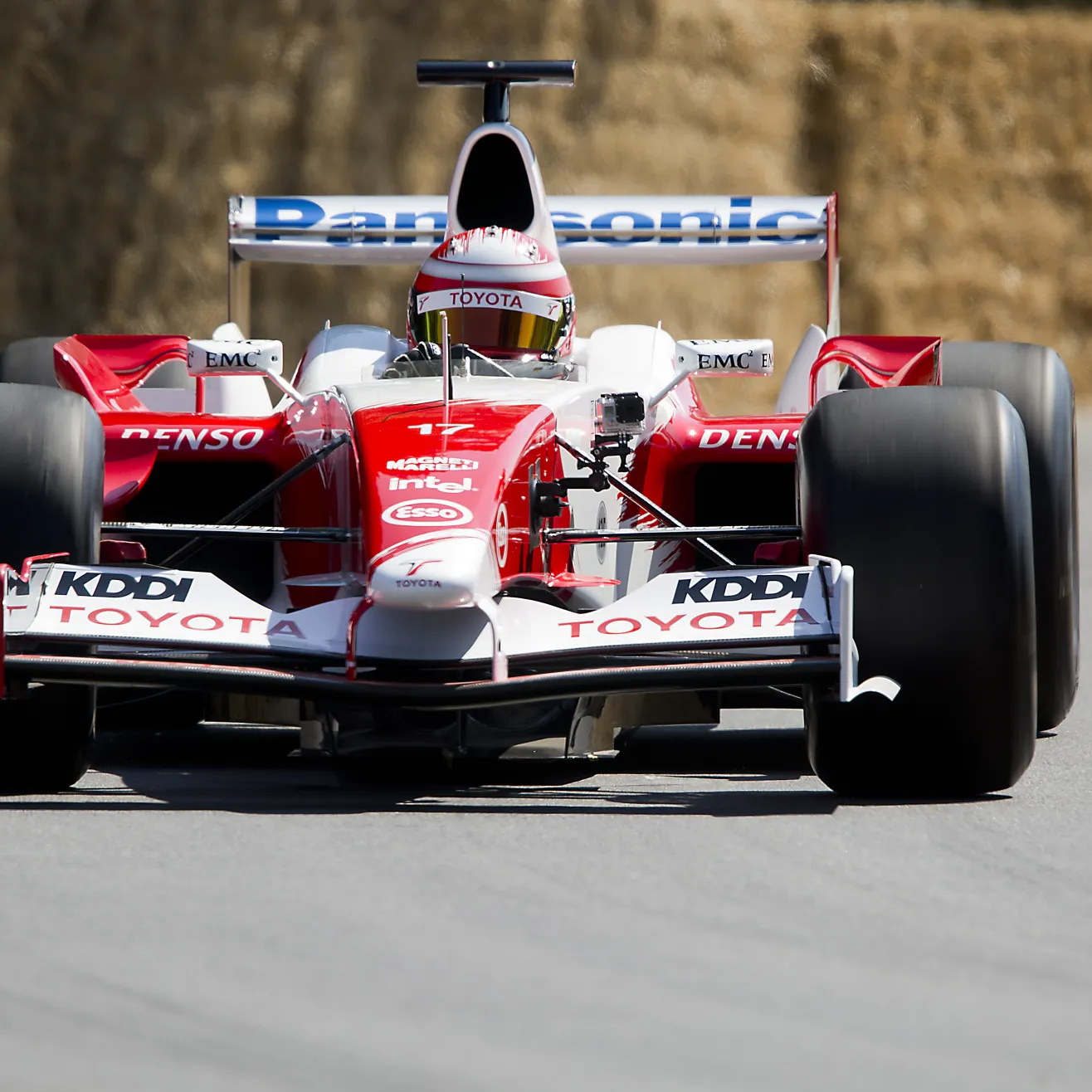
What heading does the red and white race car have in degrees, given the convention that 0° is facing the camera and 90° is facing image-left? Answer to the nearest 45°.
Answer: approximately 0°
